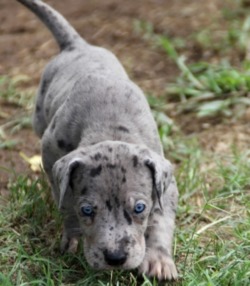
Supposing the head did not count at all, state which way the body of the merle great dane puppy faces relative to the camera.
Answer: toward the camera
